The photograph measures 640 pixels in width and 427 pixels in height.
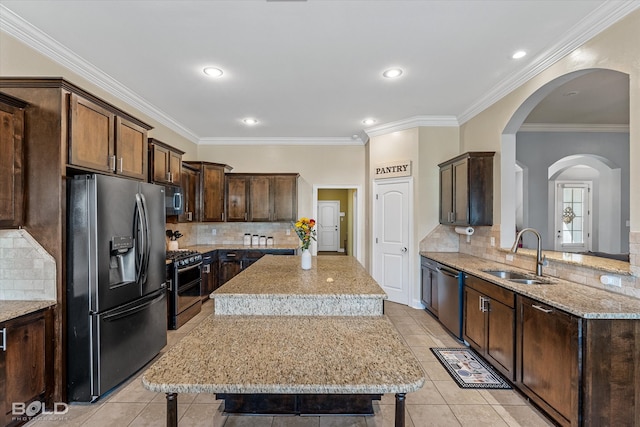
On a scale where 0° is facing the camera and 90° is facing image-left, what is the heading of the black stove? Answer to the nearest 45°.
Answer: approximately 315°

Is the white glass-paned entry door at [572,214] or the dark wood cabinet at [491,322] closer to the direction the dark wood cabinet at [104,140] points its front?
the dark wood cabinet

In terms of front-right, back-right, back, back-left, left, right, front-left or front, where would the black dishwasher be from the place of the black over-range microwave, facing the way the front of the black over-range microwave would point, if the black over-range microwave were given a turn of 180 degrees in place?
back

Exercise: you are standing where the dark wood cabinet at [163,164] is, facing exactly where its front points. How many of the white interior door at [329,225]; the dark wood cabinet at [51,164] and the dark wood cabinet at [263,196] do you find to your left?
2

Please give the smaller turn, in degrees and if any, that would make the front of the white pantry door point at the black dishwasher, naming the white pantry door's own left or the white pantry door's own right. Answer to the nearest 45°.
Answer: approximately 90° to the white pantry door's own left

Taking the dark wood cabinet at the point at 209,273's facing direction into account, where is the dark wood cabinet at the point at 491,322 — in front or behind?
in front

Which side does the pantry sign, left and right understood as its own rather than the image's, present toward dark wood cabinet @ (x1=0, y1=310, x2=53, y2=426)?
front

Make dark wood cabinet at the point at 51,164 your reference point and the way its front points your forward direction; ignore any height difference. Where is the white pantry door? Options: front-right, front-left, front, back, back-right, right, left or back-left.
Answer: front-left

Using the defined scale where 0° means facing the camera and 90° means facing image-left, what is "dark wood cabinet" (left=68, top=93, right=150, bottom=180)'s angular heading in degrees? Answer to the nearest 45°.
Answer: approximately 315°

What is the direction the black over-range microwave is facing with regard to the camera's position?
facing the viewer and to the right of the viewer

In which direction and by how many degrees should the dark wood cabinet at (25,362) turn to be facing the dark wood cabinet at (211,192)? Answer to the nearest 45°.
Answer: approximately 90° to its left

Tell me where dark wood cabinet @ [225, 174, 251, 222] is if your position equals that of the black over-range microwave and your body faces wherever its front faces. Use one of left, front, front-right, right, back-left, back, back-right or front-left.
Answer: left

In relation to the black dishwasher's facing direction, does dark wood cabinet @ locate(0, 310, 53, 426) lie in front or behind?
in front

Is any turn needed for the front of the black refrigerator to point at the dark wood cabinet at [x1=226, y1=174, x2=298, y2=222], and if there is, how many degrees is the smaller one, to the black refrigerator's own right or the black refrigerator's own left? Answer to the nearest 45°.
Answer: approximately 90° to the black refrigerator's own left
